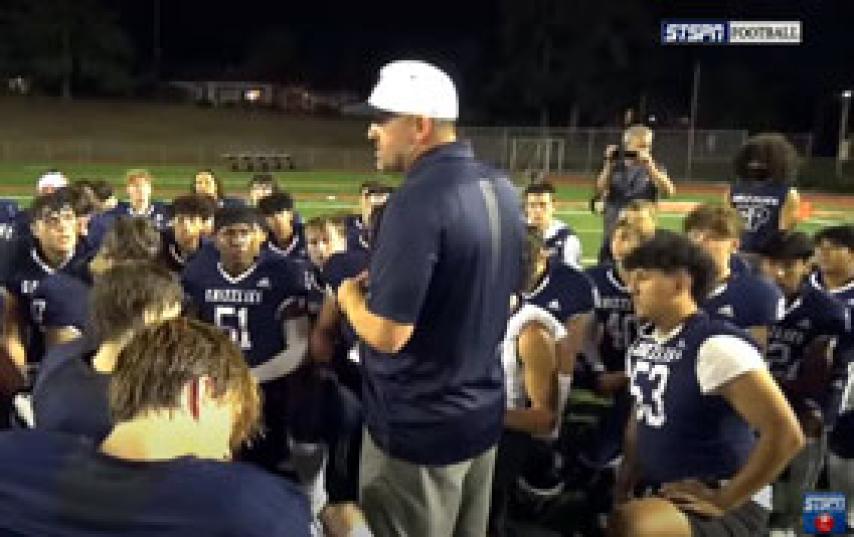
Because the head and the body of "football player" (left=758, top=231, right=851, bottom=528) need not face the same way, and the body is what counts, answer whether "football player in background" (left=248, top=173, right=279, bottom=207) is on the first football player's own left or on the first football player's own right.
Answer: on the first football player's own right

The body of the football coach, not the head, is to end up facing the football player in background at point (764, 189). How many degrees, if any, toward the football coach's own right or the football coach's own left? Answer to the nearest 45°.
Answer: approximately 90° to the football coach's own right

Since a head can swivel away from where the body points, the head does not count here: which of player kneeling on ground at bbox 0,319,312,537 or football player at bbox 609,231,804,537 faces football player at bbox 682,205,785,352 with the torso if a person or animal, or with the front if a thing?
the player kneeling on ground

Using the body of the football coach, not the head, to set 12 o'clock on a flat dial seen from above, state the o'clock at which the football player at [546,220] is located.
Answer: The football player is roughly at 2 o'clock from the football coach.

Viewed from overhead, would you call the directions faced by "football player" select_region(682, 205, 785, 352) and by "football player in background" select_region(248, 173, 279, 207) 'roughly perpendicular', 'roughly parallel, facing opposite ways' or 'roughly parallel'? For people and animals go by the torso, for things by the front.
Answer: roughly perpendicular

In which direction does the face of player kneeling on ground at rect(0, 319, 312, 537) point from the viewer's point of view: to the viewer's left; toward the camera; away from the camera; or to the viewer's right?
away from the camera

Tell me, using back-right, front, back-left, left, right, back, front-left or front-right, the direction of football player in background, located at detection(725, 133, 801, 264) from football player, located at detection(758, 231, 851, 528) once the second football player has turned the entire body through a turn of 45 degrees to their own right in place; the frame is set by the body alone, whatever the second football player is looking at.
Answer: right

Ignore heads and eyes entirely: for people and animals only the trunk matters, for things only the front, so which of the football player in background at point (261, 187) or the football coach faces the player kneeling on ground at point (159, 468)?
the football player in background

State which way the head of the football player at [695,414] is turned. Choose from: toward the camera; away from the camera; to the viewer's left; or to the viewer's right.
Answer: to the viewer's left

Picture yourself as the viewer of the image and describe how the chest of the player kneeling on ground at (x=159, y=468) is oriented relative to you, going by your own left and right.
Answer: facing away from the viewer and to the right of the viewer

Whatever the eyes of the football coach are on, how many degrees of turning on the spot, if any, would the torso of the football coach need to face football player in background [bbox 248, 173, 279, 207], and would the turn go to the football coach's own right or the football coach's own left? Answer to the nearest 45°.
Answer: approximately 45° to the football coach's own right

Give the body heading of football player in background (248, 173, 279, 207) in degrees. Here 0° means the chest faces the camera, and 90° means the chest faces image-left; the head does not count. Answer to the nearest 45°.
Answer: approximately 0°
